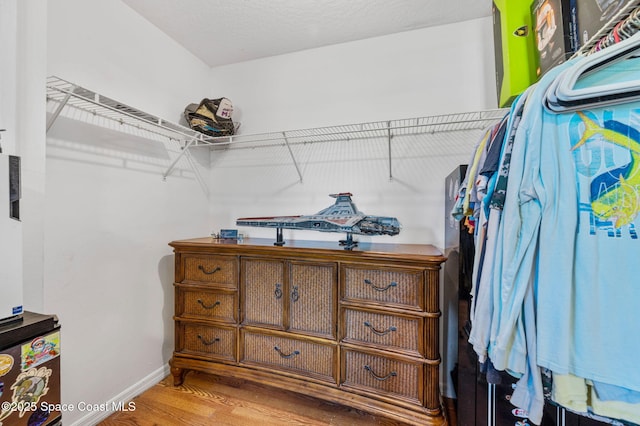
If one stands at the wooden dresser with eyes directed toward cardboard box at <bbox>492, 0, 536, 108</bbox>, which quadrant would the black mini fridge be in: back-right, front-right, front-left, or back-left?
back-right

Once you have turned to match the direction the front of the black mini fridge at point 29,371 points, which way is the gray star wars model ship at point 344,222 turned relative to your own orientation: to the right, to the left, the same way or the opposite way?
the opposite way

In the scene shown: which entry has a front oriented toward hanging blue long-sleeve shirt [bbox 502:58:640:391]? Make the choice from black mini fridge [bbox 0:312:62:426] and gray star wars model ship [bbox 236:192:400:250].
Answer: the black mini fridge

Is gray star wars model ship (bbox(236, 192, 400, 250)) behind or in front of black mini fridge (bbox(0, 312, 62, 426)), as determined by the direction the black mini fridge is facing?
in front

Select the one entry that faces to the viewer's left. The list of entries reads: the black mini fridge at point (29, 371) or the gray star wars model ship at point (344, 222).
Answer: the gray star wars model ship

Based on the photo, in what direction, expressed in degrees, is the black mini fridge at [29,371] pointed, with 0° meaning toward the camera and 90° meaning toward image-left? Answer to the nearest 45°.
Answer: approximately 315°

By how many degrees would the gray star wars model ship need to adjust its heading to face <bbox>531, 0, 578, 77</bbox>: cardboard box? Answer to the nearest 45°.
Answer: approximately 135° to its left

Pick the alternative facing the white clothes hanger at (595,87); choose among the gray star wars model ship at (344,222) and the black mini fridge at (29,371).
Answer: the black mini fridge

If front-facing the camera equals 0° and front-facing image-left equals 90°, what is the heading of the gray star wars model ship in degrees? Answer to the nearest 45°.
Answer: approximately 90°

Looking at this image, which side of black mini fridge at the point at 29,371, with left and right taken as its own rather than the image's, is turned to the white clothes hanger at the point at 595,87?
front
